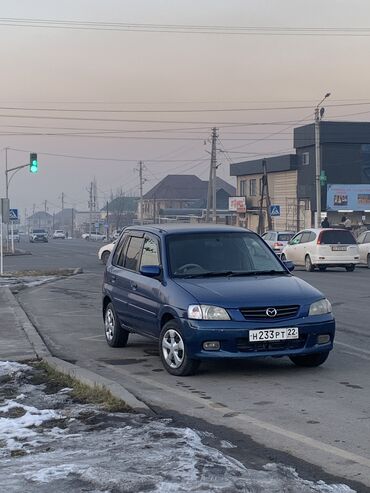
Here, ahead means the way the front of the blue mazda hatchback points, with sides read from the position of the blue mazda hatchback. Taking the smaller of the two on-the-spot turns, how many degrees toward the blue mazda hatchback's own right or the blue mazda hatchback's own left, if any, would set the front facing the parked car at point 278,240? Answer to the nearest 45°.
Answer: approximately 135° to the blue mazda hatchback's own left

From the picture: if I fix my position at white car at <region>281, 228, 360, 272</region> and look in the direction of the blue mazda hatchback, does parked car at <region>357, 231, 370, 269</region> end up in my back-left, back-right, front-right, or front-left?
back-left

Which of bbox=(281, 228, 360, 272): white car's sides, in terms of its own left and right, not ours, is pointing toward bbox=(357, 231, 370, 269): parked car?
right

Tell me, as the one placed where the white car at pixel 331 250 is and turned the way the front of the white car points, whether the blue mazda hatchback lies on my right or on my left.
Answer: on my left

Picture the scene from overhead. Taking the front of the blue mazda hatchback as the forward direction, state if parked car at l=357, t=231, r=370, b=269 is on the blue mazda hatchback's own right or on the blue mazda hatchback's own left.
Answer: on the blue mazda hatchback's own left

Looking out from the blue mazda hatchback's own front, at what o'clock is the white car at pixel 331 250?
The white car is roughly at 8 o'clock from the blue mazda hatchback.

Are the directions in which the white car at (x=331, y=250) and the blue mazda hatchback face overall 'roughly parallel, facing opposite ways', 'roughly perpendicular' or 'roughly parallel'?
roughly parallel, facing opposite ways

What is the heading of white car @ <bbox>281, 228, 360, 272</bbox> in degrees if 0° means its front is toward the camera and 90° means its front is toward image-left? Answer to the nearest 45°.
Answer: approximately 135°
